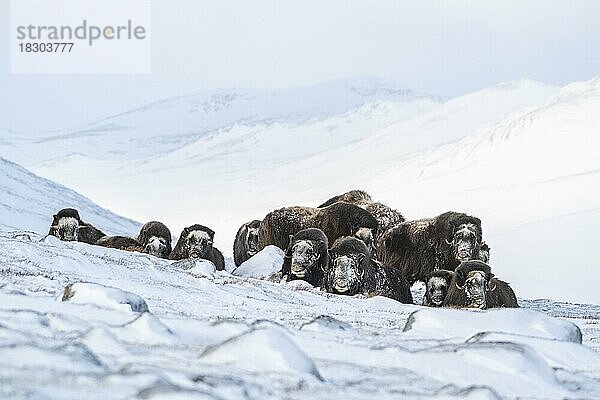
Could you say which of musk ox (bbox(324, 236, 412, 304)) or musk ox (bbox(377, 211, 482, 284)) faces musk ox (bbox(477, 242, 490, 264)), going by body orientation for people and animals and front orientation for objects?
musk ox (bbox(377, 211, 482, 284))

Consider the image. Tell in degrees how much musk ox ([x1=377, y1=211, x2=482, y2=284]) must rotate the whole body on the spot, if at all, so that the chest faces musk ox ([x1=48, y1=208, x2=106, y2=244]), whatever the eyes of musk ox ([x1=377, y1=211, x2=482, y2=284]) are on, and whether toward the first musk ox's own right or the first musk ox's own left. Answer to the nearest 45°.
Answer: approximately 135° to the first musk ox's own right

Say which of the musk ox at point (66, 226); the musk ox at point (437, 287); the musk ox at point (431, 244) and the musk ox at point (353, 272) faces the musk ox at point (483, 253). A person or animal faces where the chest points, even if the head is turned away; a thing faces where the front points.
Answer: the musk ox at point (431, 244)

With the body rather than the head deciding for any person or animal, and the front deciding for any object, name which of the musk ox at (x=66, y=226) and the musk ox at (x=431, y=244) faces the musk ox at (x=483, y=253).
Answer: the musk ox at (x=431, y=244)

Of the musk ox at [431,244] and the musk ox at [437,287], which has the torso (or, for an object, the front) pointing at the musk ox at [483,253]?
the musk ox at [431,244]
